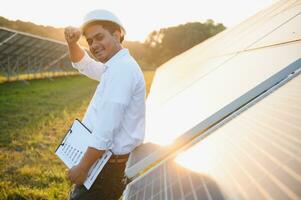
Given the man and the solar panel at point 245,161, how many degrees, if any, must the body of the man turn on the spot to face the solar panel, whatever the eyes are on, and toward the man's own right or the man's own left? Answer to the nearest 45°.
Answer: approximately 135° to the man's own left
